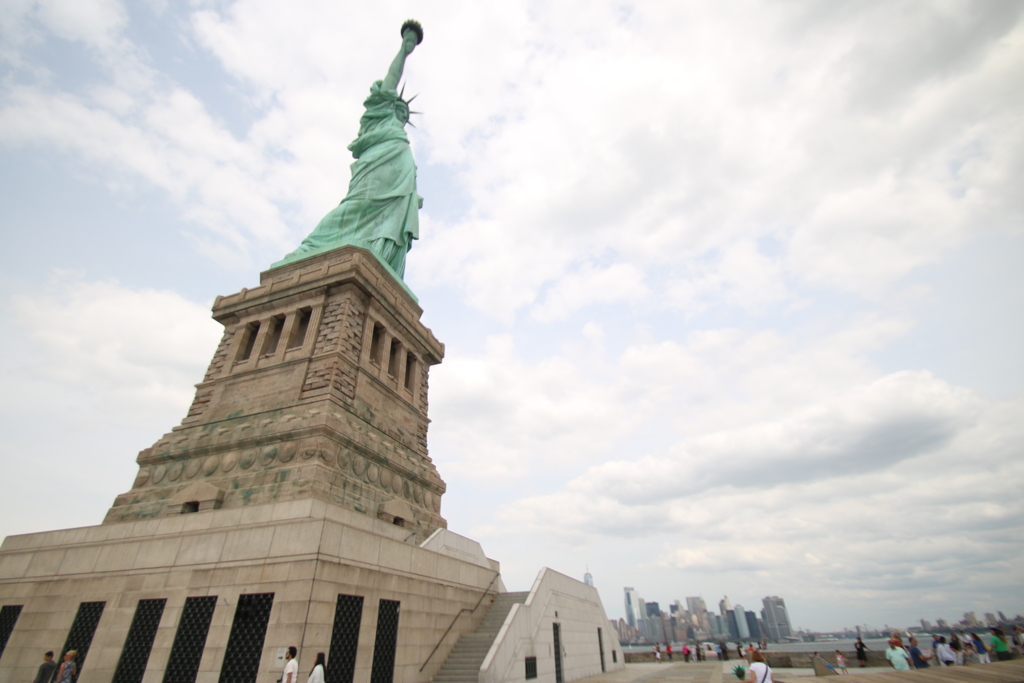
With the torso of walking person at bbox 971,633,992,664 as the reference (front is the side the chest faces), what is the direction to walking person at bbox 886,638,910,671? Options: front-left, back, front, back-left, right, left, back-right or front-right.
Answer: left

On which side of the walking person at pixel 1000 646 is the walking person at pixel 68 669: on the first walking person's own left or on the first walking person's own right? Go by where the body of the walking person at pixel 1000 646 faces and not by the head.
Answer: on the first walking person's own left

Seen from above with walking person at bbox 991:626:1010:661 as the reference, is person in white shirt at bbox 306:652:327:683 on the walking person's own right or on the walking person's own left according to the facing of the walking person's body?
on the walking person's own left

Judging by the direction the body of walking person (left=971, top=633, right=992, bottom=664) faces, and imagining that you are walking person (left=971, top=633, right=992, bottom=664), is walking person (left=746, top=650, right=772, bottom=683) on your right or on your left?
on your left

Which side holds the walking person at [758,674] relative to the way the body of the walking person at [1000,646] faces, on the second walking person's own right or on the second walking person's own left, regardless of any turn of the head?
on the second walking person's own left

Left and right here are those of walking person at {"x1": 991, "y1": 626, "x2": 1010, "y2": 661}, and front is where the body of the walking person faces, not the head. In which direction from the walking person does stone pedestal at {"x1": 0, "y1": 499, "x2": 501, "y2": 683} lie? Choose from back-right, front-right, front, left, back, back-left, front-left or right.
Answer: front-left
